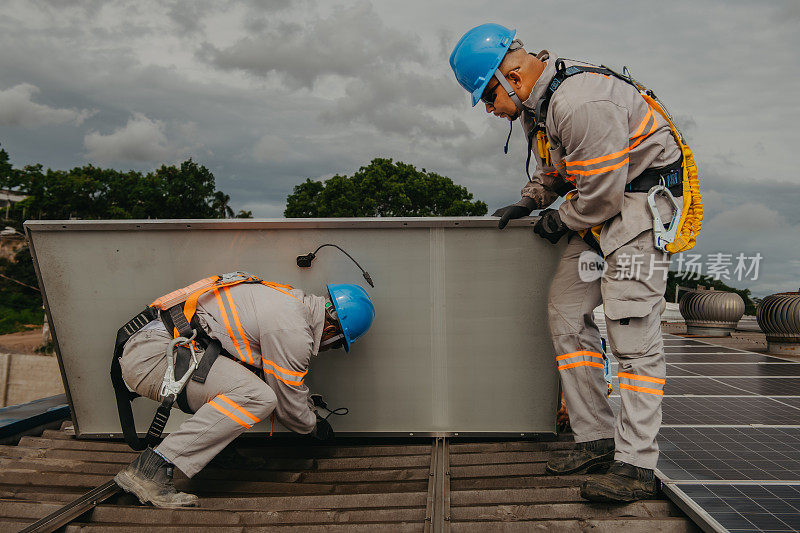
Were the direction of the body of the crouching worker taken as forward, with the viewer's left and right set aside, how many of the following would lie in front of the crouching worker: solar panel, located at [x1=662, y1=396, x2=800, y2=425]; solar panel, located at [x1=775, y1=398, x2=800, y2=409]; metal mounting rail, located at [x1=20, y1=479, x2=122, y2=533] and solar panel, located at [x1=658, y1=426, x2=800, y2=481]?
3

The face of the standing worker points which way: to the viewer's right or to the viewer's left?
to the viewer's left

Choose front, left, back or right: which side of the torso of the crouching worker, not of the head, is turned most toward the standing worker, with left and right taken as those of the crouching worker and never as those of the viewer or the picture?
front

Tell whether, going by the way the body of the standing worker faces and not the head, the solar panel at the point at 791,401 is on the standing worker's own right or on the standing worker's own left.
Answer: on the standing worker's own right

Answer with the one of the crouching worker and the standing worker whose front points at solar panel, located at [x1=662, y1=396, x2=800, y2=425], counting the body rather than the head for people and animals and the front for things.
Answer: the crouching worker

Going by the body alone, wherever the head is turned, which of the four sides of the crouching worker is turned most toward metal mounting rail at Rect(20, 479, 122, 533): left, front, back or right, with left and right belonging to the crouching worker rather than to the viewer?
back

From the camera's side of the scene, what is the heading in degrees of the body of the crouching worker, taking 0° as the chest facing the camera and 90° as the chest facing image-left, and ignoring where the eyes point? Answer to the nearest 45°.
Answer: approximately 270°

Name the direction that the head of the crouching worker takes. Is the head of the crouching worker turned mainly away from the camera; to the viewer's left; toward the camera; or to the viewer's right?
to the viewer's right

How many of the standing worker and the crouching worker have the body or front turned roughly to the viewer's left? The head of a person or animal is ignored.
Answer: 1

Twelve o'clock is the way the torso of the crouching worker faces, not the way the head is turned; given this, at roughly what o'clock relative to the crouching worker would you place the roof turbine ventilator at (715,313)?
The roof turbine ventilator is roughly at 11 o'clock from the crouching worker.

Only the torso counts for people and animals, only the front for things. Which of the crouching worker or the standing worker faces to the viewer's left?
the standing worker

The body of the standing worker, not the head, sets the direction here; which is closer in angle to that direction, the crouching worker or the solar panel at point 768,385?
the crouching worker

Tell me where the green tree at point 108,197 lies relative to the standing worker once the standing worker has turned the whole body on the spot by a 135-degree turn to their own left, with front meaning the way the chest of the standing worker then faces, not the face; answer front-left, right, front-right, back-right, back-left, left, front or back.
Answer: back

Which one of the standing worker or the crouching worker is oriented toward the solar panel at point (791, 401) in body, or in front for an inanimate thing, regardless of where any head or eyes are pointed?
the crouching worker

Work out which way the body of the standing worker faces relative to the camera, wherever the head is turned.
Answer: to the viewer's left
